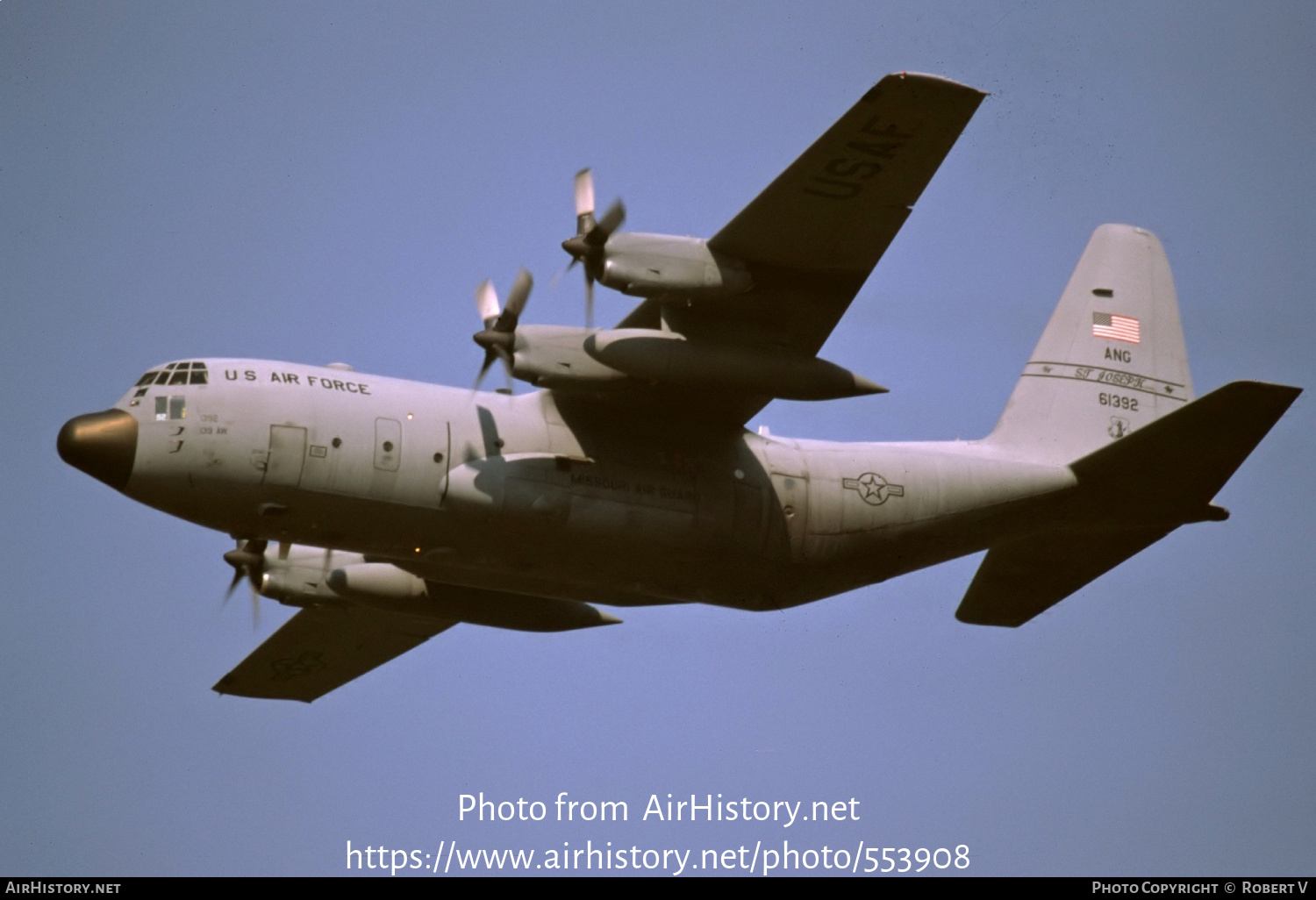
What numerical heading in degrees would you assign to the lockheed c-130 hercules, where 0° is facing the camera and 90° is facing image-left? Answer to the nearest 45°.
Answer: approximately 45°
